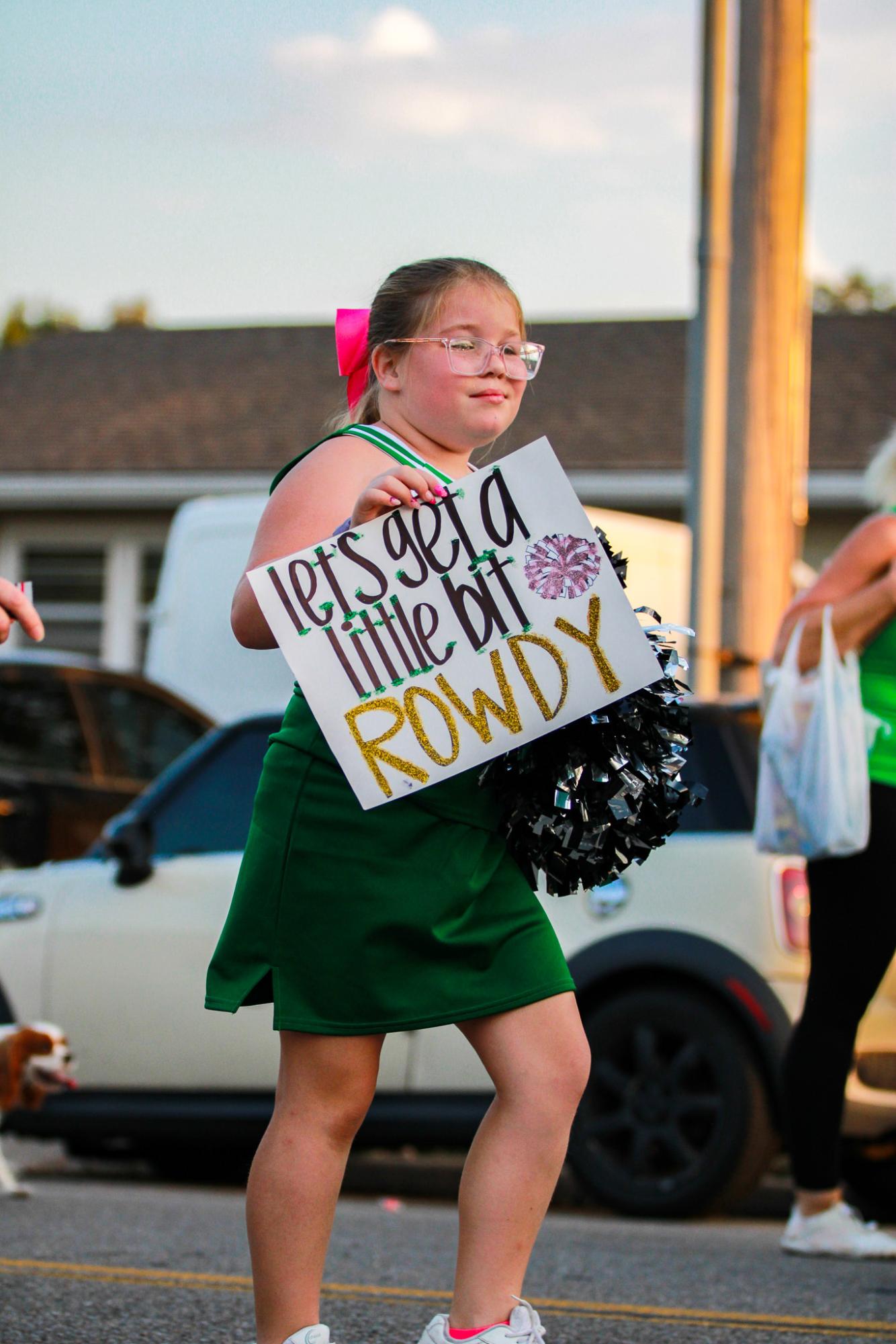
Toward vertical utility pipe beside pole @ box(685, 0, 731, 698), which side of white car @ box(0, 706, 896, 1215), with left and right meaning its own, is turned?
right

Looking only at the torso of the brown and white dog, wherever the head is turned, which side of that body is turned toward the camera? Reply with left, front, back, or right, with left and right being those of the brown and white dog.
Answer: right

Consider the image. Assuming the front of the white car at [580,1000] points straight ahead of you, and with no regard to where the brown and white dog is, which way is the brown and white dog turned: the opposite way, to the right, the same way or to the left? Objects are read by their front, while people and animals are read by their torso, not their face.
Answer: the opposite way

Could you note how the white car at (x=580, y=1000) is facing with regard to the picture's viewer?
facing to the left of the viewer
